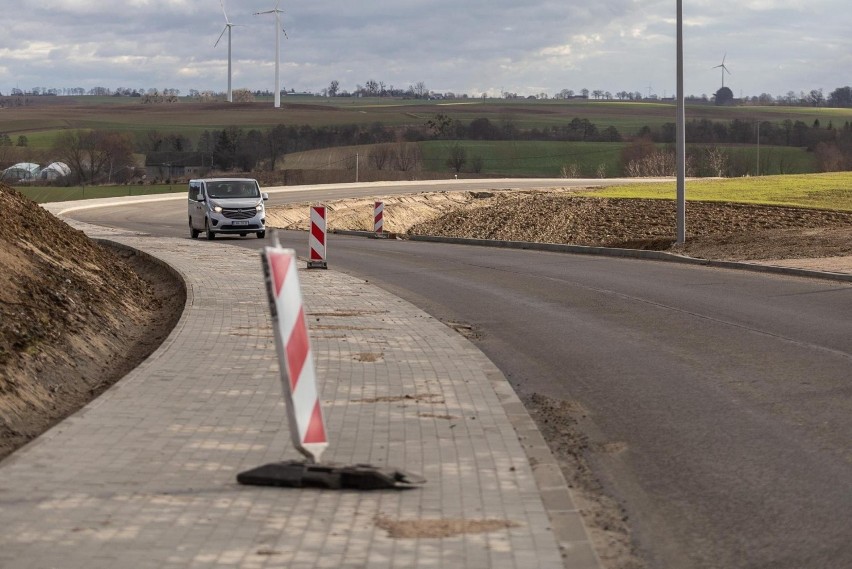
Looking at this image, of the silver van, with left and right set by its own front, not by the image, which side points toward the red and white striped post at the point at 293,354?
front

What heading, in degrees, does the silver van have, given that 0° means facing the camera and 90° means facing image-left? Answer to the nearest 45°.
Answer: approximately 0°

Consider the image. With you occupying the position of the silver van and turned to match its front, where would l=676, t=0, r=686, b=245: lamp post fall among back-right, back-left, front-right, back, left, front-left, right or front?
front-left

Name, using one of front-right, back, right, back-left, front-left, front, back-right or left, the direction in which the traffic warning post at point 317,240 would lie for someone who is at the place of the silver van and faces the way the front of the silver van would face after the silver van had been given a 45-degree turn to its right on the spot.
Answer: front-left

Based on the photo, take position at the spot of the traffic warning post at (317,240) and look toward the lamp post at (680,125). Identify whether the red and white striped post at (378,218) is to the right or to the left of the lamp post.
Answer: left

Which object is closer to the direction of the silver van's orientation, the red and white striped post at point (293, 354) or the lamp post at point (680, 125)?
the red and white striped post
